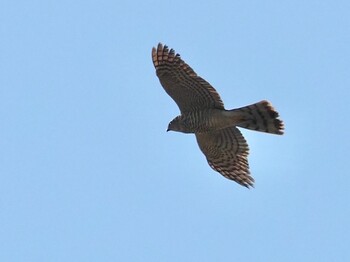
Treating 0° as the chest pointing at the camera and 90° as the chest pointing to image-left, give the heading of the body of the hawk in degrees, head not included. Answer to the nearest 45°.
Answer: approximately 90°
